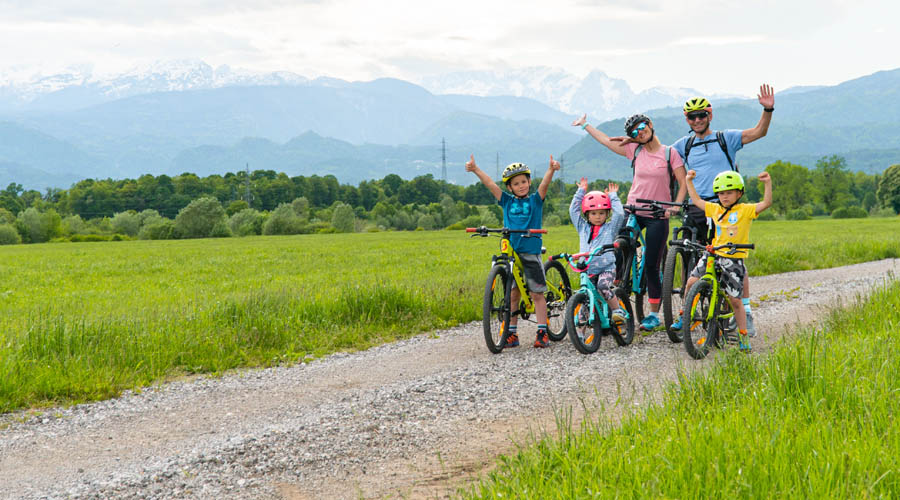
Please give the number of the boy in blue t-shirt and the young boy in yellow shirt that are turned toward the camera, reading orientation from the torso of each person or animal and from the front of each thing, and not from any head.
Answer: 2

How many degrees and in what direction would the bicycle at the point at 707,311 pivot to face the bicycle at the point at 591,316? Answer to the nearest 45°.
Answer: approximately 45° to its right

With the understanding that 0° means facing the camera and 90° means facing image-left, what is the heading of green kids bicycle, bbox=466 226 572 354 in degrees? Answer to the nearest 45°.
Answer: approximately 45°

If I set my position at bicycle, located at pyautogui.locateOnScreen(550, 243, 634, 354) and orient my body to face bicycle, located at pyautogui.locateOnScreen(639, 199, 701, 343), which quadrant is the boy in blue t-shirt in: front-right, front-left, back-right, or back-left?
back-left

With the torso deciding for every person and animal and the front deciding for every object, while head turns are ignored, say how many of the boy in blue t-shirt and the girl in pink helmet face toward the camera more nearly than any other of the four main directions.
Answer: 2

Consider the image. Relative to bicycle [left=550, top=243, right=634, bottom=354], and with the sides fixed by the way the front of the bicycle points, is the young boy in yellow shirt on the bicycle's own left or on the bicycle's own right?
on the bicycle's own left

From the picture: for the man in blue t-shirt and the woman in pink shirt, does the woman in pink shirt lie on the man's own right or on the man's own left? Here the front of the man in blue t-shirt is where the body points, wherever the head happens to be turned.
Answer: on the man's own right

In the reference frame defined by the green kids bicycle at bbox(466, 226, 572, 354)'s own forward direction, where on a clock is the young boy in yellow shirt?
The young boy in yellow shirt is roughly at 8 o'clock from the green kids bicycle.

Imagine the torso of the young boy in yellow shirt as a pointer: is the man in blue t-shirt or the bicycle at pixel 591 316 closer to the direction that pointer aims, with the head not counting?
the bicycle

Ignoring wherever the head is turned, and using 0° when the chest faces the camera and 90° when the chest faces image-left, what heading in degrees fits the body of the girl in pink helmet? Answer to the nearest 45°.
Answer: approximately 0°

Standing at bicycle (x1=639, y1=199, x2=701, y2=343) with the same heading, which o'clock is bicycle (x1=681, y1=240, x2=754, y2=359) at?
bicycle (x1=681, y1=240, x2=754, y2=359) is roughly at 10 o'clock from bicycle (x1=639, y1=199, x2=701, y2=343).

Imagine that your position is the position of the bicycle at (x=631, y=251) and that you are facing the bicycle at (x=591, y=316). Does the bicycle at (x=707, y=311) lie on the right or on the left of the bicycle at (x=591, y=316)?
left
